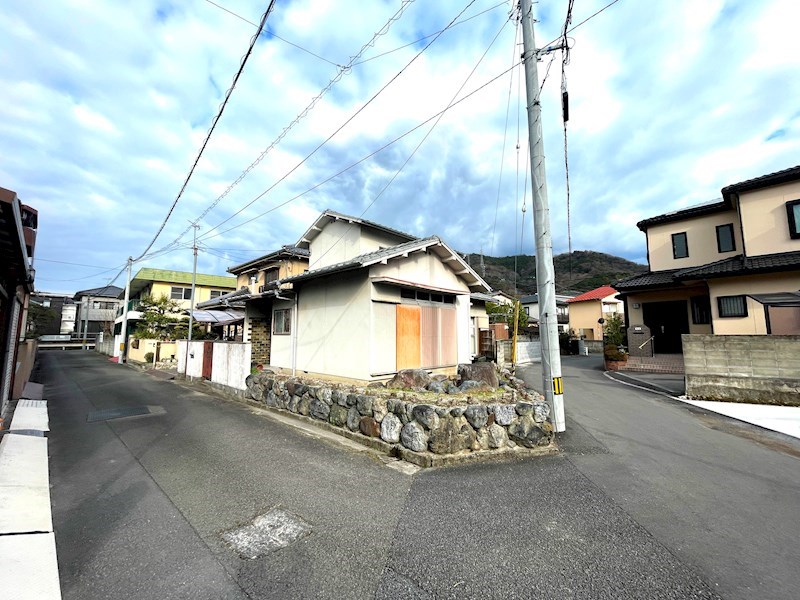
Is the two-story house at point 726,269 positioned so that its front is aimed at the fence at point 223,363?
yes

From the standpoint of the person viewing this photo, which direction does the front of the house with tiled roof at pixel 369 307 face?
facing the viewer and to the right of the viewer

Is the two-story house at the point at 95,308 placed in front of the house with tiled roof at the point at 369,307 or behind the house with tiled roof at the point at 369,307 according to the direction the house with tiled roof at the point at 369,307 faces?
behind

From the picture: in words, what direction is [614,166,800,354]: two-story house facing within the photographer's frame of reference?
facing the viewer and to the left of the viewer

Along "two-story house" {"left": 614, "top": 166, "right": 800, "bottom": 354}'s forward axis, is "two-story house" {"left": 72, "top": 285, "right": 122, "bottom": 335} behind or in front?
in front

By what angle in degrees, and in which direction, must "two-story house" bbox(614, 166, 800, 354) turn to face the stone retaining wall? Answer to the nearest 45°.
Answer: approximately 45° to its left

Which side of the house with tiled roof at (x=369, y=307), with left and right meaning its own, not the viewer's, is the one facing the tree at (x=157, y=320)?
back

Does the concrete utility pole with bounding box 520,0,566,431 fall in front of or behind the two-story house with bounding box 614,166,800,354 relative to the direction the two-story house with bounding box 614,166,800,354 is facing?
in front

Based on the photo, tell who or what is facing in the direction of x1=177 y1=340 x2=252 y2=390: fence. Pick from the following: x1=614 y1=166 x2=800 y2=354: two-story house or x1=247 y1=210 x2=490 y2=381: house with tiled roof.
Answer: the two-story house

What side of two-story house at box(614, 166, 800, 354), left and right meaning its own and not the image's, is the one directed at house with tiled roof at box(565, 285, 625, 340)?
right

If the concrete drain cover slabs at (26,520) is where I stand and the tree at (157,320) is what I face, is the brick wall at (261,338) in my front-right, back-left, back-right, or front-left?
front-right

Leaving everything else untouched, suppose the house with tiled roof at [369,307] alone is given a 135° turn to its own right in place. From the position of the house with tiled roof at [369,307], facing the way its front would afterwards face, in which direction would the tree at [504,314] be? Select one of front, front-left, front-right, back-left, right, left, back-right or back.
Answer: back-right

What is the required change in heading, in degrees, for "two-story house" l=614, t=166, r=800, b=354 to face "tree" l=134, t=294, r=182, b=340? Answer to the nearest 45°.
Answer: approximately 45° to its right

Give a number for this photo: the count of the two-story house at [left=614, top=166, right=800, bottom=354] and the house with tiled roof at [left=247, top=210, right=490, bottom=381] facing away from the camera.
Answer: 0

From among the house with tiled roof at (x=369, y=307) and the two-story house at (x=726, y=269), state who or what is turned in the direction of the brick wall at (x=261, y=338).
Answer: the two-story house

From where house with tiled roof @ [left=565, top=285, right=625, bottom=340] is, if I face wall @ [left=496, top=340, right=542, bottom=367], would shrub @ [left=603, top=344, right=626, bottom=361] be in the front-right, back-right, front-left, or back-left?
front-left

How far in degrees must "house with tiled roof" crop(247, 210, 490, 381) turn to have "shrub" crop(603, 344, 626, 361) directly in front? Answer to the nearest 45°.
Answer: approximately 45° to its left

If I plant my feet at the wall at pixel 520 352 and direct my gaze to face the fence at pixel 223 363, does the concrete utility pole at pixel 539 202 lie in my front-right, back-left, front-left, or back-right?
front-left
